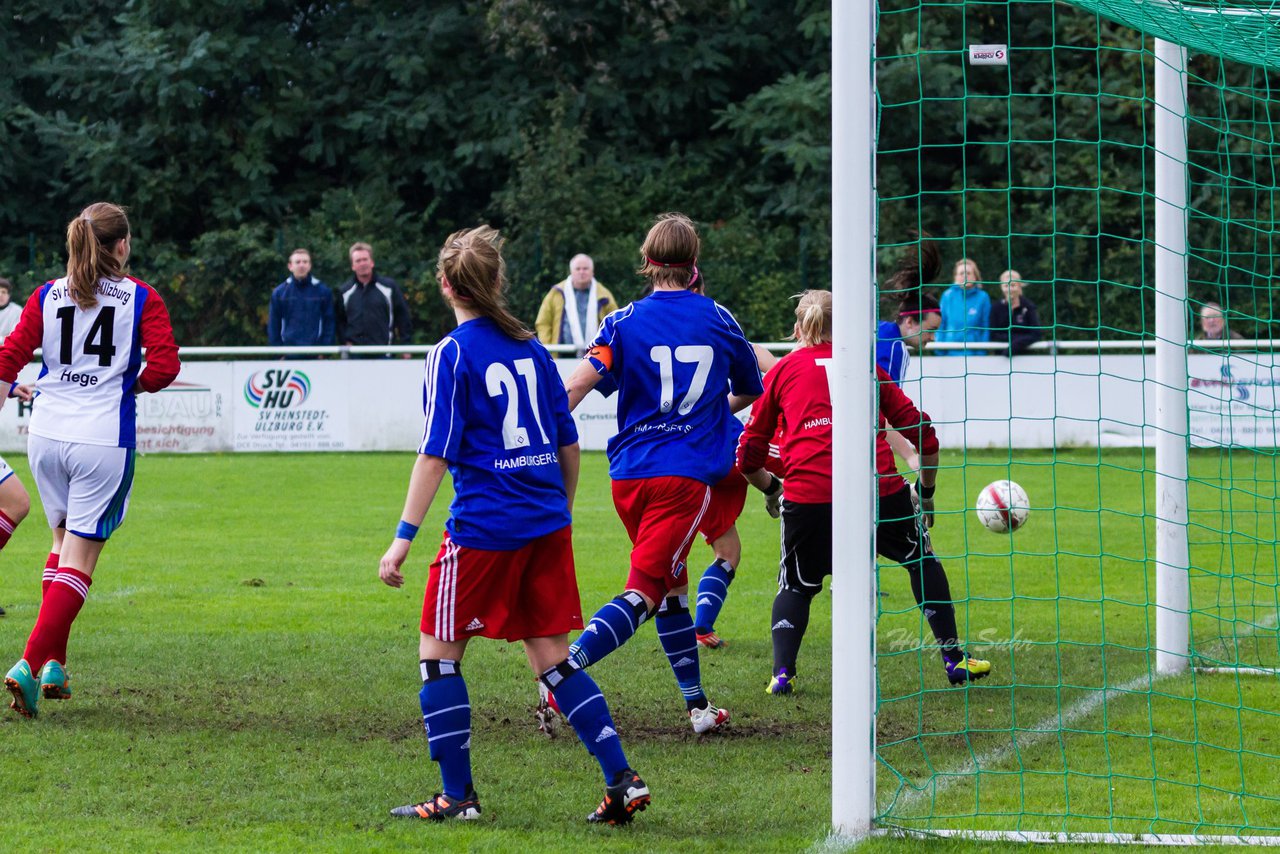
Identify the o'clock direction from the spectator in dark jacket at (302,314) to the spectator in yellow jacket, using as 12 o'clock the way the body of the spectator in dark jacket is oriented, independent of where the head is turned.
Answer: The spectator in yellow jacket is roughly at 10 o'clock from the spectator in dark jacket.

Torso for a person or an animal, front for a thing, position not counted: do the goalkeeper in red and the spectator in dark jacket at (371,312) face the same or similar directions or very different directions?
very different directions

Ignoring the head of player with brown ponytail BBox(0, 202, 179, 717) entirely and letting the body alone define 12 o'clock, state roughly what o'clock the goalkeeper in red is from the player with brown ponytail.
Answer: The goalkeeper in red is roughly at 2 o'clock from the player with brown ponytail.

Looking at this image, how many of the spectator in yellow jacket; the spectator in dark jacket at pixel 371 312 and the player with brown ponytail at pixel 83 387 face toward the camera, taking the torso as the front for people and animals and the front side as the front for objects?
2

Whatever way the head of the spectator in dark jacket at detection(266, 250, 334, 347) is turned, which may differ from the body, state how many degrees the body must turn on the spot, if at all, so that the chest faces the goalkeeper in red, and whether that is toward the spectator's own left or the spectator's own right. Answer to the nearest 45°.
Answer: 0° — they already face them

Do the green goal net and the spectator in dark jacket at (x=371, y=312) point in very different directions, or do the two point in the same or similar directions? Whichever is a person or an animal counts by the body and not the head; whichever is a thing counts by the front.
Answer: very different directions

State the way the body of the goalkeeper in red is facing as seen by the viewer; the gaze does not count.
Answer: away from the camera

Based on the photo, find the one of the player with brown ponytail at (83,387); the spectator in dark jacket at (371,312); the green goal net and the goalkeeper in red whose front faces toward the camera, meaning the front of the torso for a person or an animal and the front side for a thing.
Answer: the spectator in dark jacket

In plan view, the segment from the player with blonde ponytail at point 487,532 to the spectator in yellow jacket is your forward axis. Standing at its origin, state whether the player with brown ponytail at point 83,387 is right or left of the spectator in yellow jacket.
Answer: left
